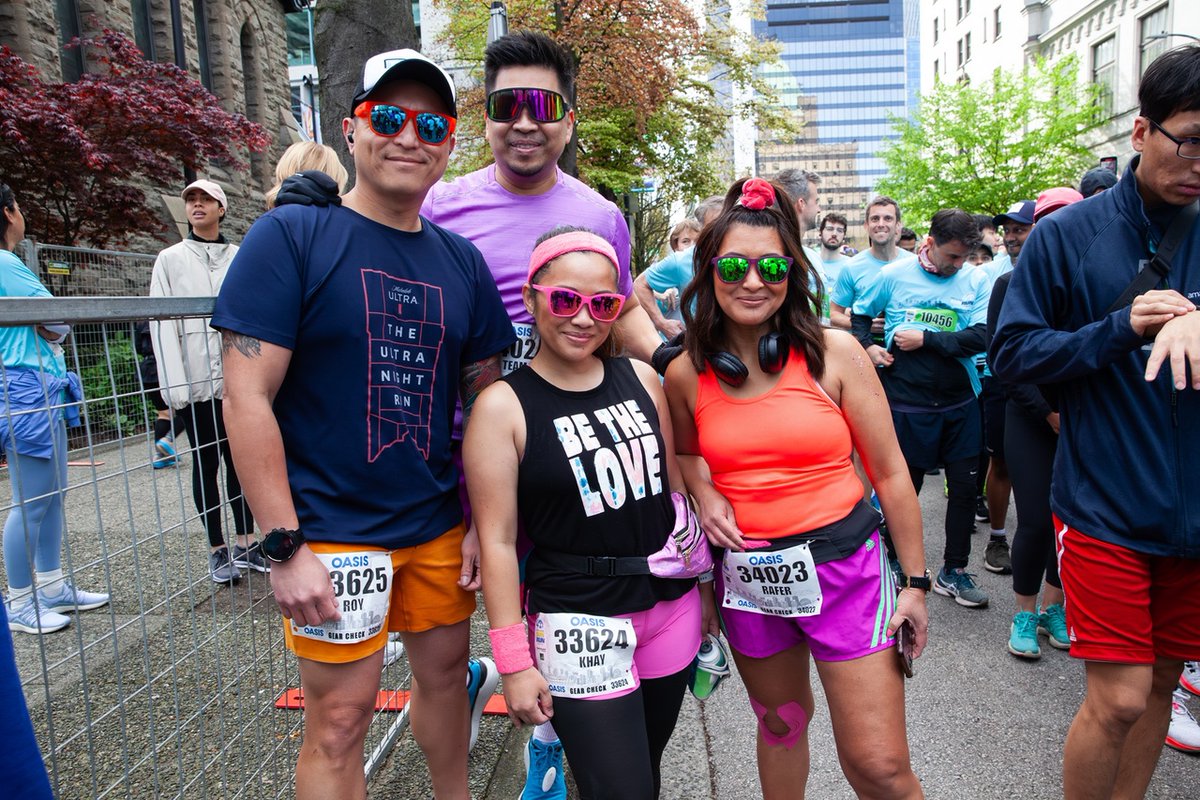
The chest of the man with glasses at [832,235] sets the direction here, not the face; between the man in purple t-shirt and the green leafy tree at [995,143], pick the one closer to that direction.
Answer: the man in purple t-shirt

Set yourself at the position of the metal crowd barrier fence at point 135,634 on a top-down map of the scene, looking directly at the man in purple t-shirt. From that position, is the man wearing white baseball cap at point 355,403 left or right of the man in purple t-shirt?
right

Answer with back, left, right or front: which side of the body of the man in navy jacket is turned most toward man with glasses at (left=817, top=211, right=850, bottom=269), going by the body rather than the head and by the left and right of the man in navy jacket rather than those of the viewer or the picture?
back

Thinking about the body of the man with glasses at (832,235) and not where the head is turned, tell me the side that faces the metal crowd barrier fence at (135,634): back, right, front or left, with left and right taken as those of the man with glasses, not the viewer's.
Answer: front

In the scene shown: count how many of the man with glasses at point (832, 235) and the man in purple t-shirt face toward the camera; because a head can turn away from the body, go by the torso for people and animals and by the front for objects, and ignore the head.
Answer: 2

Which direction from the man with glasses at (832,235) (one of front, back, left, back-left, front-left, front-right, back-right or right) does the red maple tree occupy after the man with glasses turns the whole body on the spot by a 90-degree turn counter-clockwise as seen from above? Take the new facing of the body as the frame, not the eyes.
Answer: back

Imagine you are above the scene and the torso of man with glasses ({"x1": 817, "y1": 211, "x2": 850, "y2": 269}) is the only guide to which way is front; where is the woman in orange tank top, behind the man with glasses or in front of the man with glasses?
in front

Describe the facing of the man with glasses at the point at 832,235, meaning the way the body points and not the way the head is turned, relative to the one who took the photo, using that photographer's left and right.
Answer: facing the viewer

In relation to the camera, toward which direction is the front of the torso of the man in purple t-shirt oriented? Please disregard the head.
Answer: toward the camera
